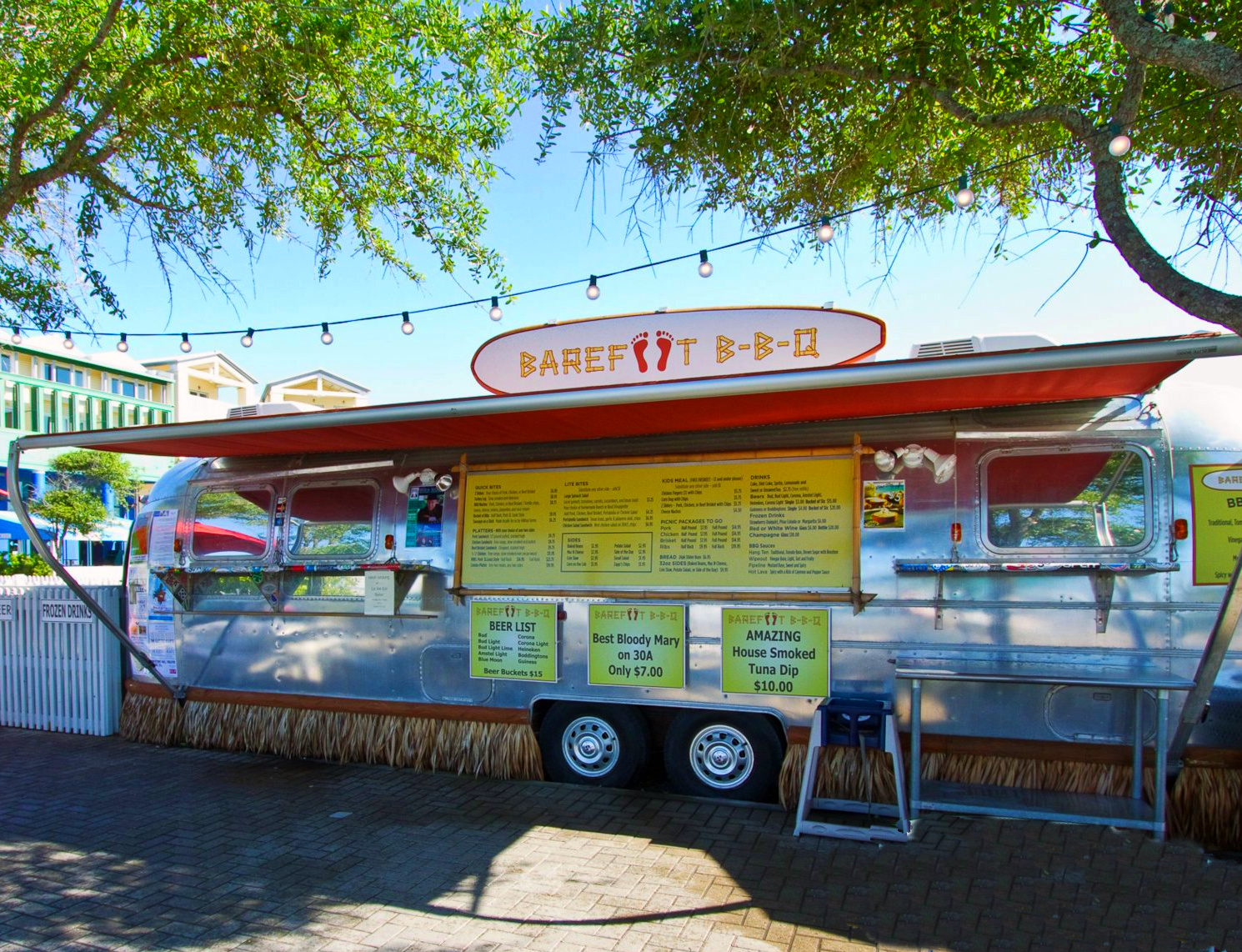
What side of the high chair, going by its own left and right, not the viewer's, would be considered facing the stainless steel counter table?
left

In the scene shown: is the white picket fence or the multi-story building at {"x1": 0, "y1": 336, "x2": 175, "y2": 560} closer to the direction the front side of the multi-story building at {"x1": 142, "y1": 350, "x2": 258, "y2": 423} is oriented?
the white picket fence

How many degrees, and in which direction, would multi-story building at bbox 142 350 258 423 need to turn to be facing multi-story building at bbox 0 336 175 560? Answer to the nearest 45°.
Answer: approximately 90° to its right

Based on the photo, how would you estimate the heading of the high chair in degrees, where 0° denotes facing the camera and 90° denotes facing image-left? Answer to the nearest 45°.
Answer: approximately 0°

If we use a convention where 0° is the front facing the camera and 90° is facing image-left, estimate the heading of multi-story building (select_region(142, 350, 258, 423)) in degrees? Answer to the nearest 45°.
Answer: approximately 315°

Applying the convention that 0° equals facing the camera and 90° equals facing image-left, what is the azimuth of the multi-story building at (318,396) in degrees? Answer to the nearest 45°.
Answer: approximately 0°

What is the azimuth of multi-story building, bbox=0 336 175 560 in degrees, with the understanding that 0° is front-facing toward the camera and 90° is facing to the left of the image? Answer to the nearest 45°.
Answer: approximately 315°
